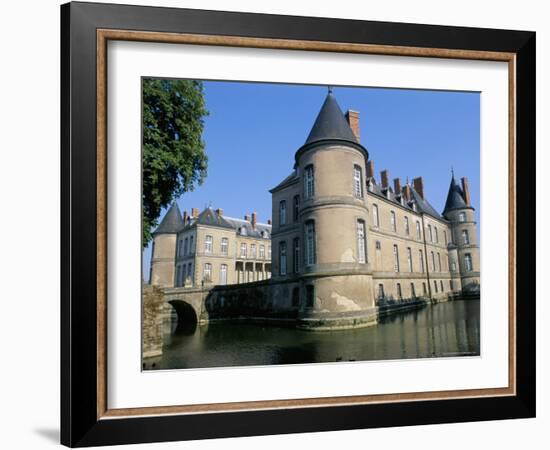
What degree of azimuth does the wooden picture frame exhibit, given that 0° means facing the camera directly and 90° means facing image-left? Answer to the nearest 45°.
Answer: approximately 315°
